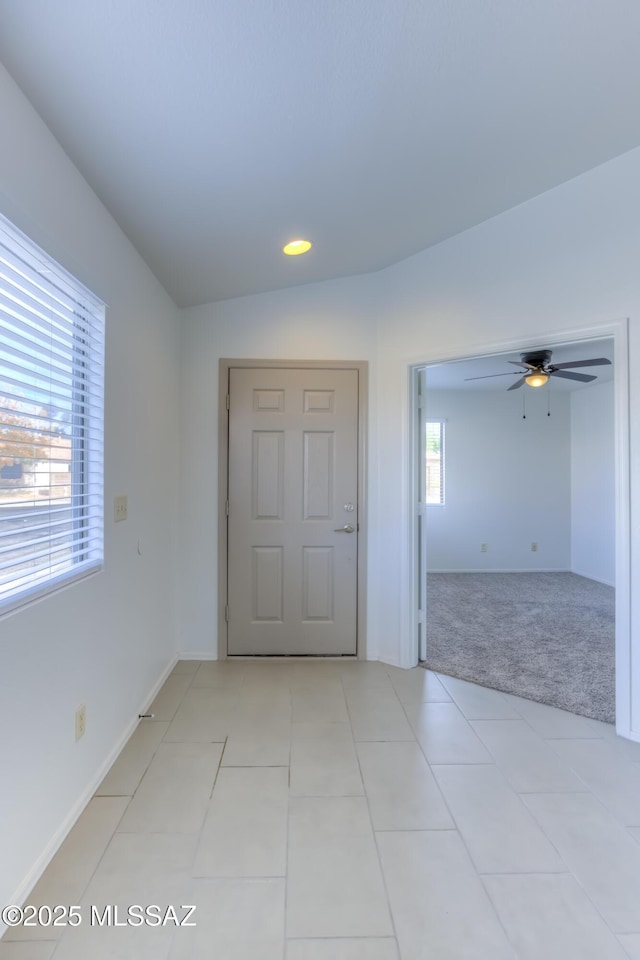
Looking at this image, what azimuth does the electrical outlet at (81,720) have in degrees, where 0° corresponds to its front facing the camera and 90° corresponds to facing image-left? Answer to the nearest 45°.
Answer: approximately 315°

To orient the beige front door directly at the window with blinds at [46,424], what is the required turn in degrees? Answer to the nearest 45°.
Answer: approximately 45° to its right

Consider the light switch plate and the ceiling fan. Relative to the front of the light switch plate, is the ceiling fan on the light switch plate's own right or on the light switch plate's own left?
on the light switch plate's own left

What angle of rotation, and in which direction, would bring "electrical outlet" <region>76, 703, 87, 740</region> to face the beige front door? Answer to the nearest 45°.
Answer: approximately 90° to its left

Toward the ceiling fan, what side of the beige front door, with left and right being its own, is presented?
left

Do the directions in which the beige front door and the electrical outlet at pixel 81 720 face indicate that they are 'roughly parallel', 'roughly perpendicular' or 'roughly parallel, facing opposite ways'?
roughly perpendicular

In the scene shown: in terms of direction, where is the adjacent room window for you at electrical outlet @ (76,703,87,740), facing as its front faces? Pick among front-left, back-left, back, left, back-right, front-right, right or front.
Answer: left

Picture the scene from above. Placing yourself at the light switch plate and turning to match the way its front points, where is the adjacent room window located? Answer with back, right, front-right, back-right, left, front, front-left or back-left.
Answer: left
